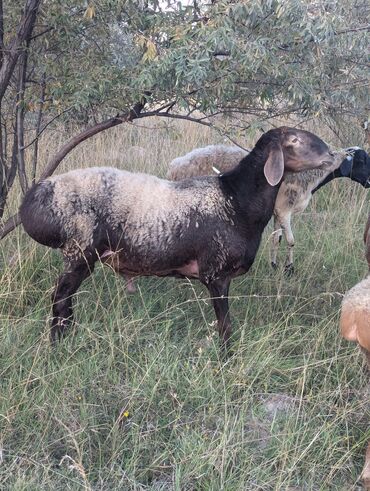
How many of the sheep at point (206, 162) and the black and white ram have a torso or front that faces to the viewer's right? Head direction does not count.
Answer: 2

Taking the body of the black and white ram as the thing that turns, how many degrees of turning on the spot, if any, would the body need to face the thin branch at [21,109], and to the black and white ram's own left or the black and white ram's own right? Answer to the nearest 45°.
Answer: approximately 135° to the black and white ram's own left

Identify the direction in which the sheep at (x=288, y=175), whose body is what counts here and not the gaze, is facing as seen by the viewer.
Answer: to the viewer's right

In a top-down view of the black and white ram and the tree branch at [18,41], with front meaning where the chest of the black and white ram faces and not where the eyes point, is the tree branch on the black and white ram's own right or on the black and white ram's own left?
on the black and white ram's own left

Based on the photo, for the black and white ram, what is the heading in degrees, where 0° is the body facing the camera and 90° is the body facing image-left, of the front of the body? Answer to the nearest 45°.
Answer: approximately 270°

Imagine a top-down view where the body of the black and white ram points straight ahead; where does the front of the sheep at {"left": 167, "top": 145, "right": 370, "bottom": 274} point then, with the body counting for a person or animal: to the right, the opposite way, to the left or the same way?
the same way

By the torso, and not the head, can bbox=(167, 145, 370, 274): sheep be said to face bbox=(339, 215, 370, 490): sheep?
no

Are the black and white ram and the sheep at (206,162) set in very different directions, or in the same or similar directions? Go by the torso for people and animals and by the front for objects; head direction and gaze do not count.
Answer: same or similar directions

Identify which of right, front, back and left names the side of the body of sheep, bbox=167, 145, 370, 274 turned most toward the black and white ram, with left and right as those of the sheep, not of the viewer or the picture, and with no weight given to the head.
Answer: right

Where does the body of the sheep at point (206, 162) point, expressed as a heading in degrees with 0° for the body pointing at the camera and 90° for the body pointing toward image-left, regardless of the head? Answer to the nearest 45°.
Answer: approximately 270°

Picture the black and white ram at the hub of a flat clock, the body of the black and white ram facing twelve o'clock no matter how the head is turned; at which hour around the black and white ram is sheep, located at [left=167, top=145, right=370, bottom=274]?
The sheep is roughly at 10 o'clock from the black and white ram.
